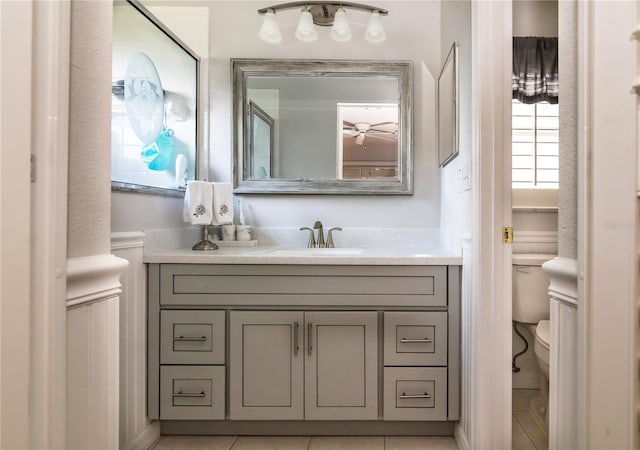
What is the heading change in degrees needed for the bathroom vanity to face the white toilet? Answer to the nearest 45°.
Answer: approximately 90° to its left

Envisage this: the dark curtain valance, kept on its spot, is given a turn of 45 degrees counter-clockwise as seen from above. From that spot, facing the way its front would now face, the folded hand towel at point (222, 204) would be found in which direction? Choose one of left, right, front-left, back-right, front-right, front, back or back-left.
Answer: right

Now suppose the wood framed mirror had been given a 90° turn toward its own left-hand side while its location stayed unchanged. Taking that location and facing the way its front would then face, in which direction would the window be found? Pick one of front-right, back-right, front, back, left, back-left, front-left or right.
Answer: front

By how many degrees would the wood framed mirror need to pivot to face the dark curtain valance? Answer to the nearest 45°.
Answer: approximately 90° to its left

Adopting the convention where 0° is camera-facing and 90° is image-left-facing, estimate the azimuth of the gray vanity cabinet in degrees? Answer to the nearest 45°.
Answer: approximately 0°

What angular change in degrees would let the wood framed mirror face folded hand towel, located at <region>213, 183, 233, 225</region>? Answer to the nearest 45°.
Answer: approximately 90° to its right
